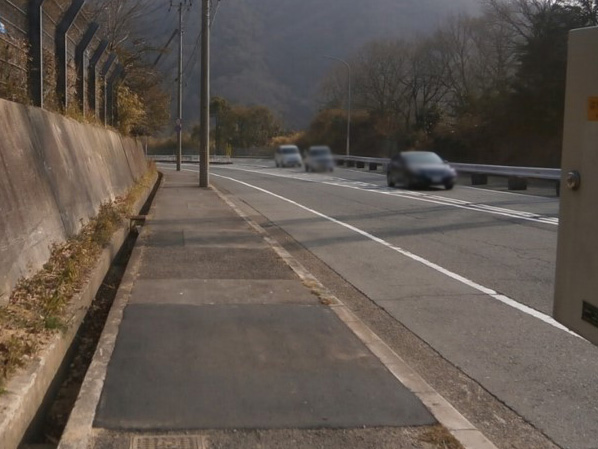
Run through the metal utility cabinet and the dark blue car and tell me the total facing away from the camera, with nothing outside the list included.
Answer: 0

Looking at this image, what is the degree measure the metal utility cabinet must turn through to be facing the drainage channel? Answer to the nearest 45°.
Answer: approximately 45° to its right

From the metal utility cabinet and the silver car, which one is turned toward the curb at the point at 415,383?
the silver car

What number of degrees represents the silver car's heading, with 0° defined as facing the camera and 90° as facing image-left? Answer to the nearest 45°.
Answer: approximately 0°

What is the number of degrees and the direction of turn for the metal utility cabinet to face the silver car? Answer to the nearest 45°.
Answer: approximately 90° to its right

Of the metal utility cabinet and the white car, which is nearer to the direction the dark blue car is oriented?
the metal utility cabinet

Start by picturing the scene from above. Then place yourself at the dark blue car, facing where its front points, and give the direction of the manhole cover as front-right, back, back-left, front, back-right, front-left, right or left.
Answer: front-right

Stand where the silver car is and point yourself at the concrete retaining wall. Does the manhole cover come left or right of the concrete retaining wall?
left

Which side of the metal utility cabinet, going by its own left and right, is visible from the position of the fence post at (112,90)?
right

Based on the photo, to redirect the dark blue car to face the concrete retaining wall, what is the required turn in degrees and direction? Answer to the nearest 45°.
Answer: approximately 90° to its right

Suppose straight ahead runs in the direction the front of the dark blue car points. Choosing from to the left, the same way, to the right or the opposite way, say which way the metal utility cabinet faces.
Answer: to the right

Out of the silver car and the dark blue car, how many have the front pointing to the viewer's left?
0

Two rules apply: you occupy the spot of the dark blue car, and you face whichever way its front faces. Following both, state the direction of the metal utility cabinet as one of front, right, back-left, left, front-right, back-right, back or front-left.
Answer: front-right

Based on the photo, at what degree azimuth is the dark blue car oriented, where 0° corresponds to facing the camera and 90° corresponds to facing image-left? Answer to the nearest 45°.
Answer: approximately 315°
